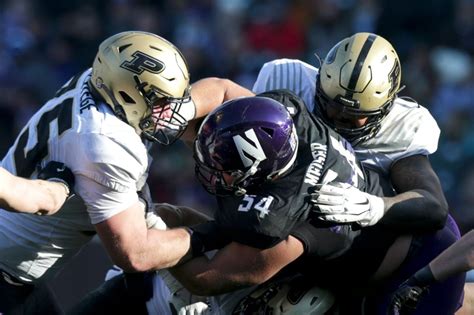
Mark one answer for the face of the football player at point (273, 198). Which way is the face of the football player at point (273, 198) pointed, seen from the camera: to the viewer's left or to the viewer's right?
to the viewer's left

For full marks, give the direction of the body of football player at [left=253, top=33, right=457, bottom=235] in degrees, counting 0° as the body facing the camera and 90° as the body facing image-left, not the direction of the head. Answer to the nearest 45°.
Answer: approximately 0°

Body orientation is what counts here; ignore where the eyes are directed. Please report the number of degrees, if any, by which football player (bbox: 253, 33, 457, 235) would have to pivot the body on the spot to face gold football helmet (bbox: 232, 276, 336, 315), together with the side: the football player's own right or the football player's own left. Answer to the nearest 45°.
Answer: approximately 45° to the football player's own right

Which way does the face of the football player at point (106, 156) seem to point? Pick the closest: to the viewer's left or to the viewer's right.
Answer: to the viewer's right

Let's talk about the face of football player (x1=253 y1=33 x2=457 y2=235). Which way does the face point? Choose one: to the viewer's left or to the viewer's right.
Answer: to the viewer's left

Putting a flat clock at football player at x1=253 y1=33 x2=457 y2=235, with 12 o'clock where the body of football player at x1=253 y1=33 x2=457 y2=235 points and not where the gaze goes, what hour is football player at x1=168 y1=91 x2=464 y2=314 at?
football player at x1=168 y1=91 x2=464 y2=314 is roughly at 1 o'clock from football player at x1=253 y1=33 x2=457 y2=235.

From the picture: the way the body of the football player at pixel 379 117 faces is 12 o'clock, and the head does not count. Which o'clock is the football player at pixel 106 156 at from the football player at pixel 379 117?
the football player at pixel 106 156 is roughly at 2 o'clock from the football player at pixel 379 117.

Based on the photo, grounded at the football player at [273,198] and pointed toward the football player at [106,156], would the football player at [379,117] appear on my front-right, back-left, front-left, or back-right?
back-right
